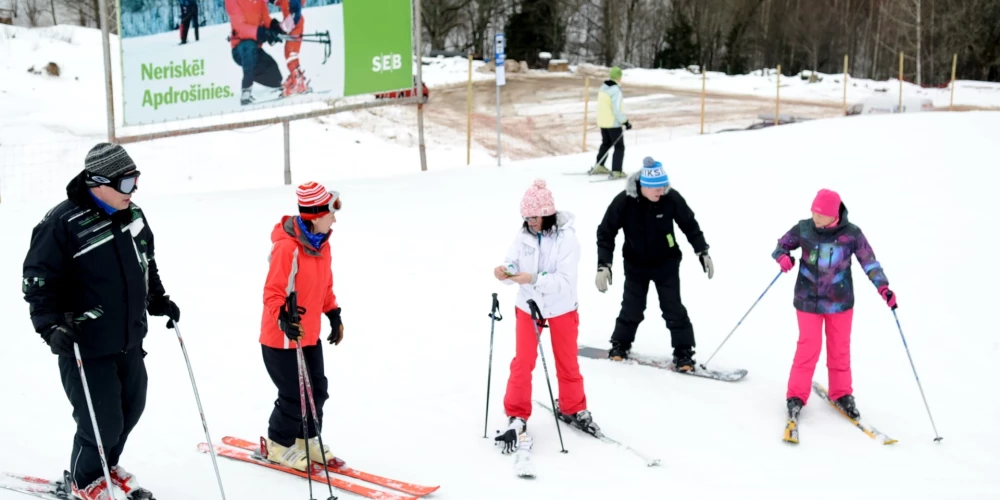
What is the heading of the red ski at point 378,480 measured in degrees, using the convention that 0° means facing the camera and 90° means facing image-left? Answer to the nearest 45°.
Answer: approximately 315°

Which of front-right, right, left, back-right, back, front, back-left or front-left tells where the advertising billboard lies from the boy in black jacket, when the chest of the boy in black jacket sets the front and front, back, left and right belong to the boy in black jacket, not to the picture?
back-right

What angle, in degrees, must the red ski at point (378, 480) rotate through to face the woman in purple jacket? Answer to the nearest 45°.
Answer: approximately 45° to its left

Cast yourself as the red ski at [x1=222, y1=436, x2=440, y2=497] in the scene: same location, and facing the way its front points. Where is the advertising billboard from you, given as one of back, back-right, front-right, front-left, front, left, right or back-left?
back-left

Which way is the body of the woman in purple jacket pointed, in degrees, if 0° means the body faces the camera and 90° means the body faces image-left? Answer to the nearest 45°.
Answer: approximately 0°

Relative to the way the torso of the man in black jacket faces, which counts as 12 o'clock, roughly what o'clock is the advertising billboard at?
The advertising billboard is roughly at 8 o'clock from the man in black jacket.

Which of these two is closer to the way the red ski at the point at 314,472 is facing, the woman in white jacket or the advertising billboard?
the woman in white jacket

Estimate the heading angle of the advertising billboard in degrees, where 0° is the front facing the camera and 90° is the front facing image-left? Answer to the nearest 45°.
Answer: approximately 315°

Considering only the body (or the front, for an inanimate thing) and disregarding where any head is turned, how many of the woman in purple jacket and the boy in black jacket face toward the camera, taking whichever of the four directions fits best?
2

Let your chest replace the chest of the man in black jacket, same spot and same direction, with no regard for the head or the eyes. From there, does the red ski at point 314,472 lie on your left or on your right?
on your left

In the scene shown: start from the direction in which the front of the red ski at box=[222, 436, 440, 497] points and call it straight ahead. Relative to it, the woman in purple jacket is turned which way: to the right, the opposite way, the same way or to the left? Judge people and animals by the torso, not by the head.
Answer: to the right
